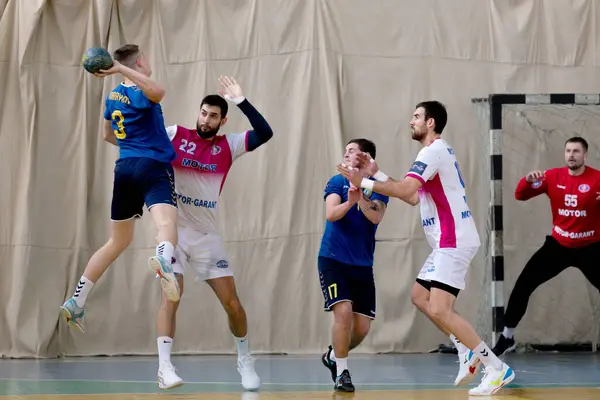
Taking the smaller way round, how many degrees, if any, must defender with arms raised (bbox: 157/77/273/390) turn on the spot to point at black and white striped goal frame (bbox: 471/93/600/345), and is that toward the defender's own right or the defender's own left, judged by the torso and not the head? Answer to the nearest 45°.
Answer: approximately 135° to the defender's own left

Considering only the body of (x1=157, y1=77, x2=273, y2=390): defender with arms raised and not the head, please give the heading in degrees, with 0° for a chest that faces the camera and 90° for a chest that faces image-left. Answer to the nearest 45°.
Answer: approximately 0°

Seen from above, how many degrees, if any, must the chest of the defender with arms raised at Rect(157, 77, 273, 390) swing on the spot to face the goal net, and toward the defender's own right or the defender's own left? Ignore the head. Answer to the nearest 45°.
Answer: approximately 135° to the defender's own left

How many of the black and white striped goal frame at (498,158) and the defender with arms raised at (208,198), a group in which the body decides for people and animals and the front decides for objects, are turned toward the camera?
2

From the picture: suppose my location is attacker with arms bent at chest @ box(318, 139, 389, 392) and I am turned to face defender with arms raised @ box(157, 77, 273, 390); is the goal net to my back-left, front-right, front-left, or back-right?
back-right

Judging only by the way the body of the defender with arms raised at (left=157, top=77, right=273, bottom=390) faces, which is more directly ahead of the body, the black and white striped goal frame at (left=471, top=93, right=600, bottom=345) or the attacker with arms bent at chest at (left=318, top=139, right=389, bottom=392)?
the attacker with arms bent at chest
